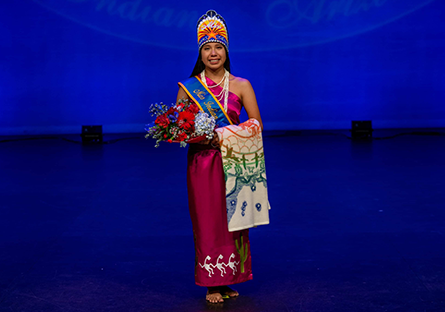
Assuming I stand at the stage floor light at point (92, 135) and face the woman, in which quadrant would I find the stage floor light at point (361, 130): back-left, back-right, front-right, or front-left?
front-left

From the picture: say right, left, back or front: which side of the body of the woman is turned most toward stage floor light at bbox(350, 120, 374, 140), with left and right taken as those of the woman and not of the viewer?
back

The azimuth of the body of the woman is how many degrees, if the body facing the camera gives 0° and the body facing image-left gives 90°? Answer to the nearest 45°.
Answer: approximately 0°

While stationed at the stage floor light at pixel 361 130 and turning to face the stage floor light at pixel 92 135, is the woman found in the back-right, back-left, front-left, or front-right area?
front-left

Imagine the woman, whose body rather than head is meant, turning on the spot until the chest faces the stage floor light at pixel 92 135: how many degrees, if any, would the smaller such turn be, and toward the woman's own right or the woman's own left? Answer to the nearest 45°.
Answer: approximately 180°

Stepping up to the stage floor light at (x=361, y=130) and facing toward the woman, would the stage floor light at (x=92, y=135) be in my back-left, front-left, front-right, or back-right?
front-right

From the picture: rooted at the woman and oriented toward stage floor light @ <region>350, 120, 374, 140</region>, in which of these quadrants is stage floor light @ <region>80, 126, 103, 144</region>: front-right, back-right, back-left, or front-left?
front-left
